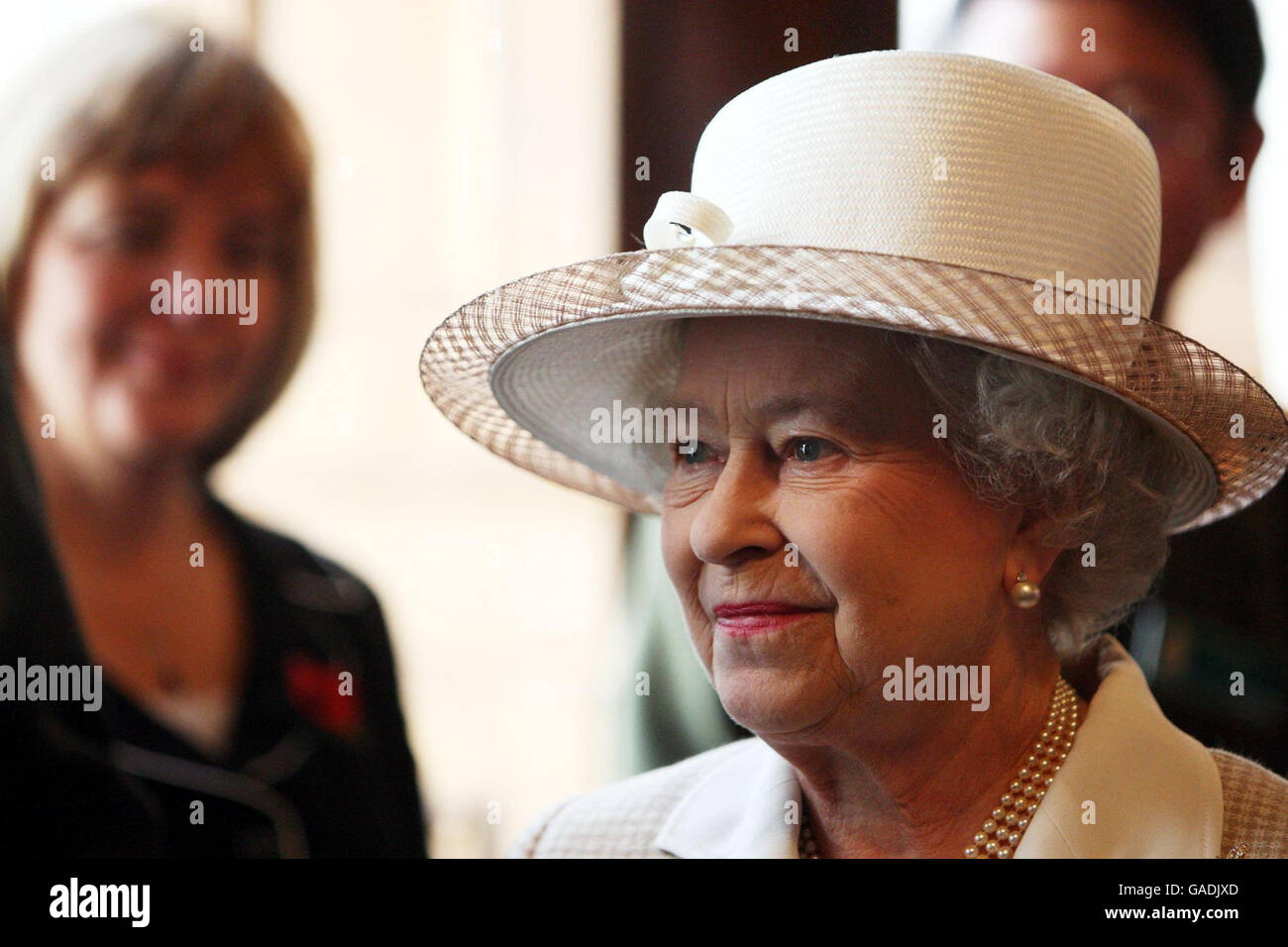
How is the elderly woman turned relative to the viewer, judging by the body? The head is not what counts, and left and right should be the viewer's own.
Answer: facing the viewer and to the left of the viewer

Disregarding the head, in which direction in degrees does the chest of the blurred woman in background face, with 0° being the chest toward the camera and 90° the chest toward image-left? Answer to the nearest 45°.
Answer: approximately 0°

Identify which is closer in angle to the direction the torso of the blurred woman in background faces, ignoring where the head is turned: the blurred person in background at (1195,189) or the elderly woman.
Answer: the elderly woman

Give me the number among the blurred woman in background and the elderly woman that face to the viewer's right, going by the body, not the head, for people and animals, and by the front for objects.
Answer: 0

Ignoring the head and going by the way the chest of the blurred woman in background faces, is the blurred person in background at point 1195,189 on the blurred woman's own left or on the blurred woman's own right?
on the blurred woman's own left

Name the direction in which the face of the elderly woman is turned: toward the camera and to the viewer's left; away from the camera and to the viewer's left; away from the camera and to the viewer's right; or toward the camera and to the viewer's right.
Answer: toward the camera and to the viewer's left

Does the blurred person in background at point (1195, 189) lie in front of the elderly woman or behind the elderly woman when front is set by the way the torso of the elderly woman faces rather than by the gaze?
behind

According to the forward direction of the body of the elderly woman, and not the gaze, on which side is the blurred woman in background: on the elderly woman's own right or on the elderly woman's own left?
on the elderly woman's own right

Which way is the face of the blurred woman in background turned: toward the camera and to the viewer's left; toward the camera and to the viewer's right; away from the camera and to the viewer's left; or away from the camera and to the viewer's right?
toward the camera and to the viewer's right

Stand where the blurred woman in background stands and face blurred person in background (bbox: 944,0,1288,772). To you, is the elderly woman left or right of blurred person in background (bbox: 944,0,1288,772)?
right

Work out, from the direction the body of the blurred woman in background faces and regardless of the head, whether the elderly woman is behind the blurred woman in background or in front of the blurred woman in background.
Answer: in front
